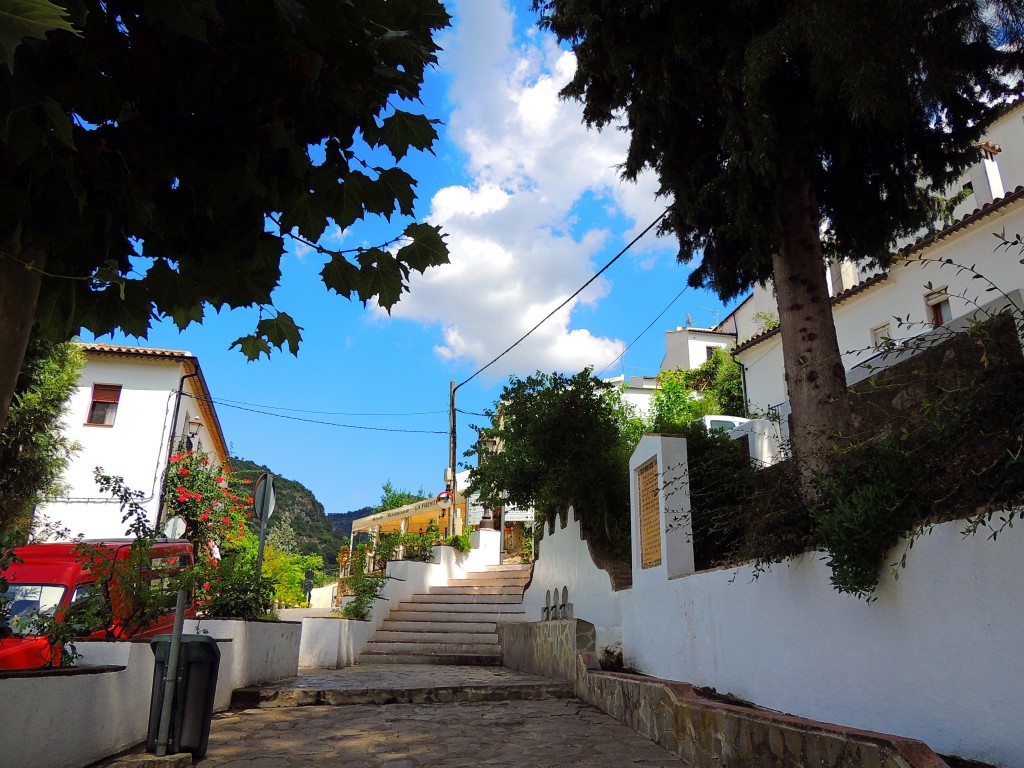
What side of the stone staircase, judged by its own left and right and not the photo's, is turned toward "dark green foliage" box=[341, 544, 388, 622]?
right

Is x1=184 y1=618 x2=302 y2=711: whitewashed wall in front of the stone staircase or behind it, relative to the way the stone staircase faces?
in front

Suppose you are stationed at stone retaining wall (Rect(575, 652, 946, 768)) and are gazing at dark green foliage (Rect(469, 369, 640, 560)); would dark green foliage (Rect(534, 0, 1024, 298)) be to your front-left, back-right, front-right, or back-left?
front-right

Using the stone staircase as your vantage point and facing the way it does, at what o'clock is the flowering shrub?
The flowering shrub is roughly at 4 o'clock from the stone staircase.

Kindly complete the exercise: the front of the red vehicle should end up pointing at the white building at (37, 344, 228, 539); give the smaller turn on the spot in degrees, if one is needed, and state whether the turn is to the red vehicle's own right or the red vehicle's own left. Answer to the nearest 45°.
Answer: approximately 135° to the red vehicle's own right

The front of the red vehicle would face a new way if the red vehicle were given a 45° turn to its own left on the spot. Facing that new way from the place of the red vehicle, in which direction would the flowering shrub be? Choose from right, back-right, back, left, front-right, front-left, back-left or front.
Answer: back

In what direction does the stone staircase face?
toward the camera

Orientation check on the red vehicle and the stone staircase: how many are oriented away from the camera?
0

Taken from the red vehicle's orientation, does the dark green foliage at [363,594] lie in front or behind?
behind

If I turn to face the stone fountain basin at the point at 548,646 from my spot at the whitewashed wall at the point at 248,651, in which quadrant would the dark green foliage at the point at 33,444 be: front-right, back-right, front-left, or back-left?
back-left

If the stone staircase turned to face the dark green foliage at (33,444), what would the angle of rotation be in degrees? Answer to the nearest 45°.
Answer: approximately 90° to its right

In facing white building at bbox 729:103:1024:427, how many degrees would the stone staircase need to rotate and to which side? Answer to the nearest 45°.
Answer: approximately 90° to its left

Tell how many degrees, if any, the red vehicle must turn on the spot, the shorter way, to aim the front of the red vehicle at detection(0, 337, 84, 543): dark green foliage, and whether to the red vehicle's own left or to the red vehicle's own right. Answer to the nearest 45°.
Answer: approximately 135° to the red vehicle's own right
